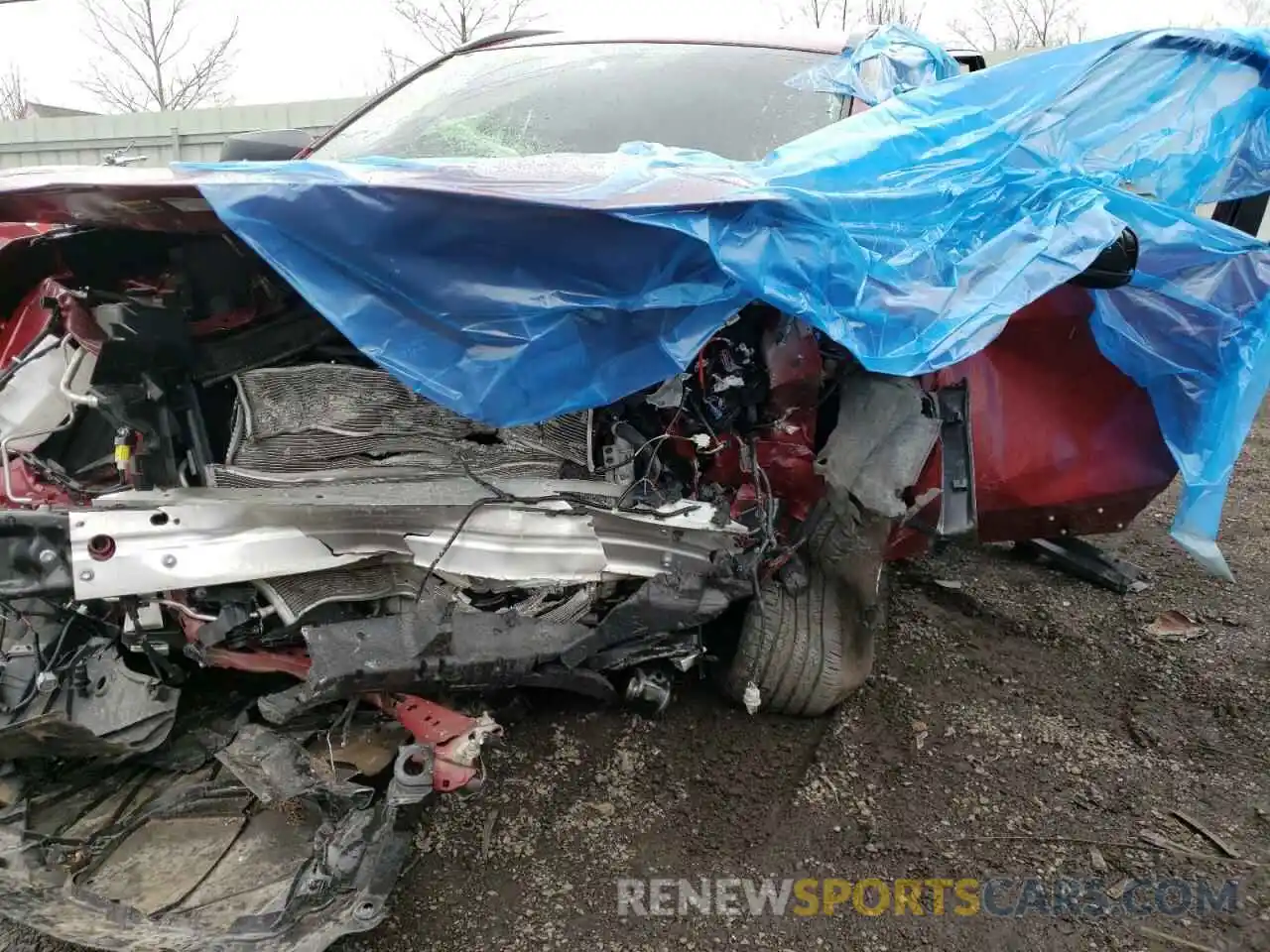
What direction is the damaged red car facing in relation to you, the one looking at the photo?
facing the viewer and to the left of the viewer
